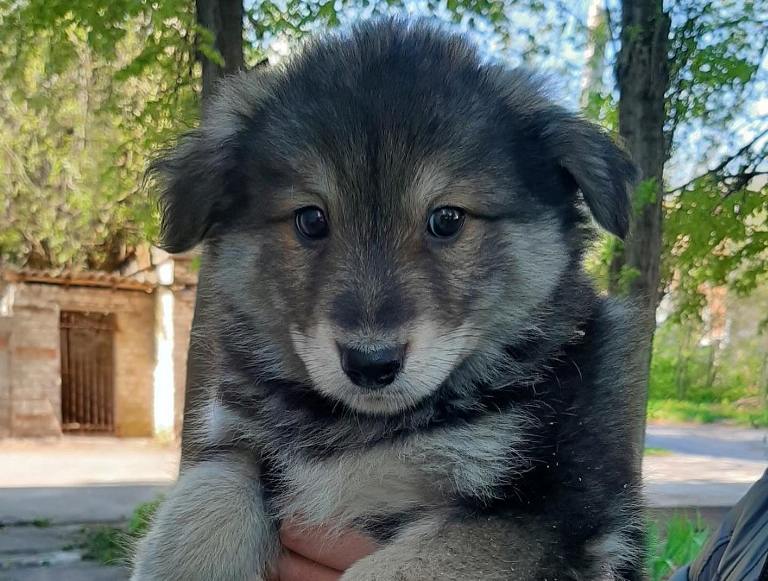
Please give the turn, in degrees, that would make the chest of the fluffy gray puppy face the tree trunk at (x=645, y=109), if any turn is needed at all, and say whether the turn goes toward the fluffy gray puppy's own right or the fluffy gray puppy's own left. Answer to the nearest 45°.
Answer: approximately 135° to the fluffy gray puppy's own left

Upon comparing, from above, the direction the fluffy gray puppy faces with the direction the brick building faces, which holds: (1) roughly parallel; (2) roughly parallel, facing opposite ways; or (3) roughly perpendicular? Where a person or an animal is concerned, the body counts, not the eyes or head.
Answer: roughly parallel

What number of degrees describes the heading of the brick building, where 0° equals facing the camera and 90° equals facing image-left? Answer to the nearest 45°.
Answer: approximately 0°

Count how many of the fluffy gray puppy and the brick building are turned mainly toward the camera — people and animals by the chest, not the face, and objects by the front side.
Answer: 2

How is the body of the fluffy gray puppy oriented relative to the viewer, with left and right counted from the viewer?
facing the viewer

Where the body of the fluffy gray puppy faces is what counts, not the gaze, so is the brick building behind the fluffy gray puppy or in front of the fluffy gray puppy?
behind

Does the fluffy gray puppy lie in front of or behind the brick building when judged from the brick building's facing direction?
in front

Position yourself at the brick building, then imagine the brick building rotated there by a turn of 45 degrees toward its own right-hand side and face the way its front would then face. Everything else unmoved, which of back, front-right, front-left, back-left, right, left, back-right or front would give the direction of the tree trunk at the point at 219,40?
front-left

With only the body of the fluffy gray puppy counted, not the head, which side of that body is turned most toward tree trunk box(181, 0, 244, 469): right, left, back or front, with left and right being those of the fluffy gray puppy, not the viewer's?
back
